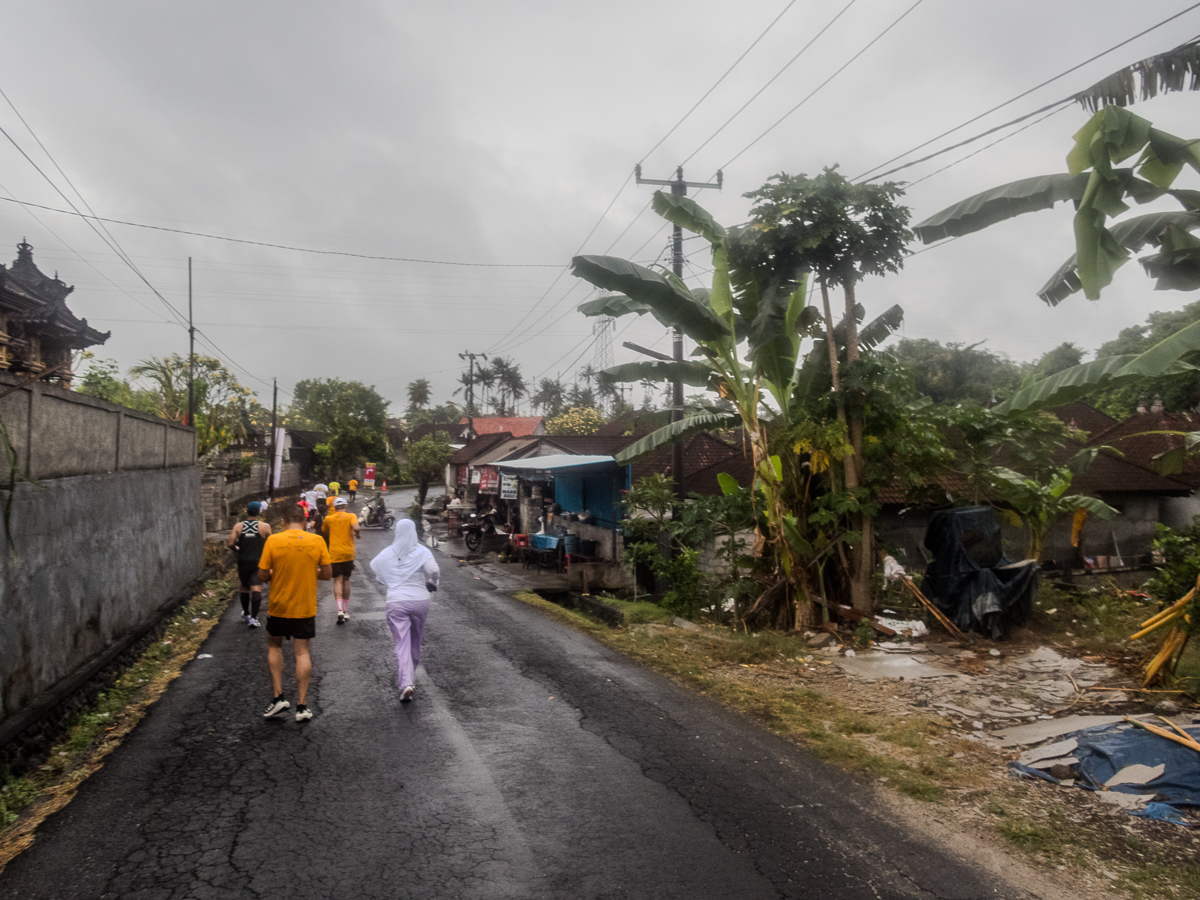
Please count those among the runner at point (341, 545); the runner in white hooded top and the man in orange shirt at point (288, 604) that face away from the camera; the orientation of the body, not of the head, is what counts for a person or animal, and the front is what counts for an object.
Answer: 3

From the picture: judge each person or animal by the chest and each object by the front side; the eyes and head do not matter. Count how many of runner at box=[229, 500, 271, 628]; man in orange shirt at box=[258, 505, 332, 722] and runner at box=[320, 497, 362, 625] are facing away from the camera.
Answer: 3

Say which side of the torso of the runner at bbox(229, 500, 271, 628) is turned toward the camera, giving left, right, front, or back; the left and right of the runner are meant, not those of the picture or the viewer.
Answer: back

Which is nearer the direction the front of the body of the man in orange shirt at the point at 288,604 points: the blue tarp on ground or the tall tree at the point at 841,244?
the tall tree

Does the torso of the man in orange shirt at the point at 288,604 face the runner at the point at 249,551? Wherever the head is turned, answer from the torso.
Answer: yes

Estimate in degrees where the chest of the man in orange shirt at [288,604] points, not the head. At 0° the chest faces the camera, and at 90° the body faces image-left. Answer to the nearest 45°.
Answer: approximately 180°

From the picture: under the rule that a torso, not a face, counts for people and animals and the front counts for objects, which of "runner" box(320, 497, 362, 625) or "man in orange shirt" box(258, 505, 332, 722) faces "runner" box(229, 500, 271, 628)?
the man in orange shirt

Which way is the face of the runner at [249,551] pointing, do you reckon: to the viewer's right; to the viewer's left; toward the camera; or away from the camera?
away from the camera

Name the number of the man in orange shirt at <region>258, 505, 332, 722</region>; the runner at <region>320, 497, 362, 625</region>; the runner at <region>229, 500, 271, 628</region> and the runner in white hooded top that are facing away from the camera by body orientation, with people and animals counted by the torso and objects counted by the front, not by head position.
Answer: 4

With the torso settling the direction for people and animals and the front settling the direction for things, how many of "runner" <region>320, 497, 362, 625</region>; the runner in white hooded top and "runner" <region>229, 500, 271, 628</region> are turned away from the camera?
3

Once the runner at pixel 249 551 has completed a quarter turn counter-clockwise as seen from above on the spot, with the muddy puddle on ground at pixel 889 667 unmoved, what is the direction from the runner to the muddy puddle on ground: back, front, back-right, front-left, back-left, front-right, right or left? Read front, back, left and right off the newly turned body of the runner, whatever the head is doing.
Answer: back-left

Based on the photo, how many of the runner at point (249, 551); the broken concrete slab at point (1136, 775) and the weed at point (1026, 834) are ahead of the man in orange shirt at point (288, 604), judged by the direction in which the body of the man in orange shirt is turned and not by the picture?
1

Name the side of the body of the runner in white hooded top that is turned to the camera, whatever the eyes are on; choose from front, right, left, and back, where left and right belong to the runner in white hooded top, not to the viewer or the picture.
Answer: back

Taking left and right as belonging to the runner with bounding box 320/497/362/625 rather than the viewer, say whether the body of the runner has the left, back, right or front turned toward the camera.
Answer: back
